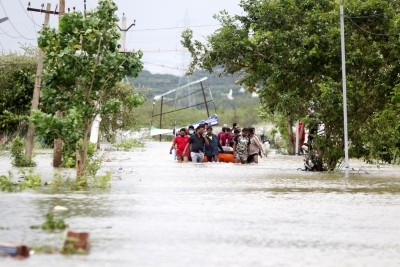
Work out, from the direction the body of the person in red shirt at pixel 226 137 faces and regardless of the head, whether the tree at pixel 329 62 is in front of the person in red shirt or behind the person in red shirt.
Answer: in front

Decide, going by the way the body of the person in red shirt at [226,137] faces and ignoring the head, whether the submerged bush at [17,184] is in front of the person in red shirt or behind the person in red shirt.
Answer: in front

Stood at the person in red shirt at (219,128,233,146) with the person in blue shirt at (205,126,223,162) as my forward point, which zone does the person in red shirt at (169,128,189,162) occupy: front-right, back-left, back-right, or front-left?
front-right

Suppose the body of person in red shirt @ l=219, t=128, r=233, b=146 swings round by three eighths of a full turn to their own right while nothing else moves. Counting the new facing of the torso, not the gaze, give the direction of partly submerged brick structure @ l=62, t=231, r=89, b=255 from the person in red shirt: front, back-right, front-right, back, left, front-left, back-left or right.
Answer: back-left

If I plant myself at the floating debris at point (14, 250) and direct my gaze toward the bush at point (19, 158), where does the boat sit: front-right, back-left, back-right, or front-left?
front-right

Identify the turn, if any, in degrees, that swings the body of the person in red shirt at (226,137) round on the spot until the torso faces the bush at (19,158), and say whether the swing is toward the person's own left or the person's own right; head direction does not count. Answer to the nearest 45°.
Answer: approximately 45° to the person's own right

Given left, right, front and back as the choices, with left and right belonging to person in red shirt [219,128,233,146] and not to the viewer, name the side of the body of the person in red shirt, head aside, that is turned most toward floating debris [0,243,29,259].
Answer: front

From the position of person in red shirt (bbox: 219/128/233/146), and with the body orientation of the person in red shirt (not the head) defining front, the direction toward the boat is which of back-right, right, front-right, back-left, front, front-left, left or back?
front

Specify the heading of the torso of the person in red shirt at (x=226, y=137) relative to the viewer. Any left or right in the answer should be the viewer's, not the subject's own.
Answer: facing the viewer
